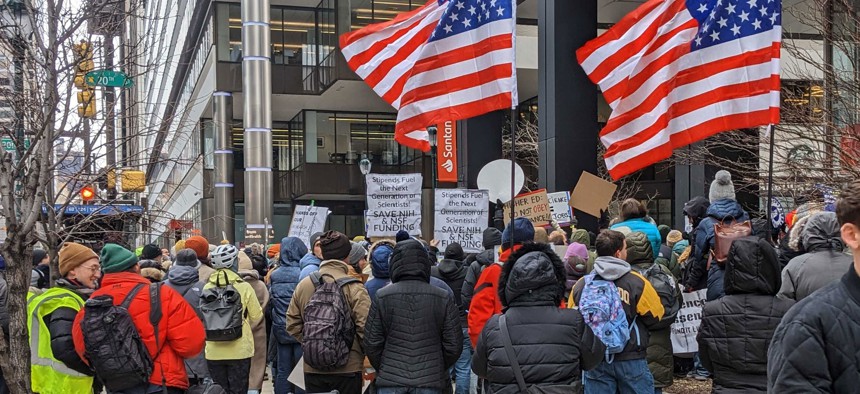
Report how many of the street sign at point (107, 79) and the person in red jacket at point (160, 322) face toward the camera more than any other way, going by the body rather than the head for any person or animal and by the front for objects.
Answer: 1

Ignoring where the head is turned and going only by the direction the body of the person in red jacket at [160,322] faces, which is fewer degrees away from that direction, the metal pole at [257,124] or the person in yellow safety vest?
the metal pole

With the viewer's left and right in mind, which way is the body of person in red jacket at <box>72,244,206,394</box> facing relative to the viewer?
facing away from the viewer and to the right of the viewer

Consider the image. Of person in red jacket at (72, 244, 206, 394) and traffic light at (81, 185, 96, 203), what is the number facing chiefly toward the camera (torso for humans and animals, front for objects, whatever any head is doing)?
1

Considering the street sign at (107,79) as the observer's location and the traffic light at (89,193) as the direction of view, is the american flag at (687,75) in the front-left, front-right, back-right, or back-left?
back-right

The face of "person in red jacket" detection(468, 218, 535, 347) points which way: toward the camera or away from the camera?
away from the camera

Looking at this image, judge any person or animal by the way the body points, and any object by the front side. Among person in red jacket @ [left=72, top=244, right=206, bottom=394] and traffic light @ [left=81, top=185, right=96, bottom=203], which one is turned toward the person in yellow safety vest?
the traffic light

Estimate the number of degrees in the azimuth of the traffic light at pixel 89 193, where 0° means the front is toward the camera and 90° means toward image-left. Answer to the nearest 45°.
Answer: approximately 0°

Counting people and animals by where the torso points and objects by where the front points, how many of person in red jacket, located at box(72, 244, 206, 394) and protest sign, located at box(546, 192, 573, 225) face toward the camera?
1
